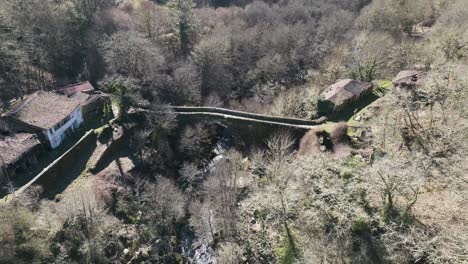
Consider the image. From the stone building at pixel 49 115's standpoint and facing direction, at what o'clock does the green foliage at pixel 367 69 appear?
The green foliage is roughly at 11 o'clock from the stone building.

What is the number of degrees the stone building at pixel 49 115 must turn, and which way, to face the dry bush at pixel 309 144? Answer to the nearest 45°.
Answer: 0° — it already faces it

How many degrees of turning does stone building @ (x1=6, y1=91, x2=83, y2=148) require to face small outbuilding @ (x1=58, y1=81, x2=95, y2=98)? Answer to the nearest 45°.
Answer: approximately 90° to its left

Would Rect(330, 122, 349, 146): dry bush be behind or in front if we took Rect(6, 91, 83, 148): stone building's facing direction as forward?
in front

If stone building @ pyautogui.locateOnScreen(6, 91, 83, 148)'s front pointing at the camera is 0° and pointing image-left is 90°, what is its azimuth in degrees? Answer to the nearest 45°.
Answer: approximately 315°

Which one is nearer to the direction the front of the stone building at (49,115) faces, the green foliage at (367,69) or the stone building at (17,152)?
the green foliage

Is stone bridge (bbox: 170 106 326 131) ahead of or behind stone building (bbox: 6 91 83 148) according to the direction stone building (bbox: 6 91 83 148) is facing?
ahead

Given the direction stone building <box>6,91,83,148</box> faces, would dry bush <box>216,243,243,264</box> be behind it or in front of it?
in front
